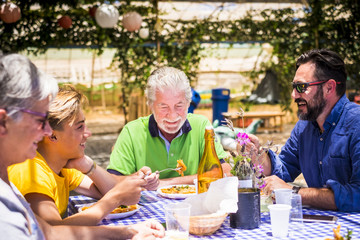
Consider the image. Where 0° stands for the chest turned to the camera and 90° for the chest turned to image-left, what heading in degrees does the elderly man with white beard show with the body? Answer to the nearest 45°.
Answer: approximately 0°

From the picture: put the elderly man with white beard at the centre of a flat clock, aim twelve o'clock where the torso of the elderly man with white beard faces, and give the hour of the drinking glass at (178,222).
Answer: The drinking glass is roughly at 12 o'clock from the elderly man with white beard.

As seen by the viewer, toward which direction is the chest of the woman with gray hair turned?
to the viewer's right

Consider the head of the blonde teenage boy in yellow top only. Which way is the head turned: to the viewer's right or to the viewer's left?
to the viewer's right

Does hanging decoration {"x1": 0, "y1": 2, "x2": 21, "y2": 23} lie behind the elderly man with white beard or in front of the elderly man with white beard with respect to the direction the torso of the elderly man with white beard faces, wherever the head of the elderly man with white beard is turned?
behind

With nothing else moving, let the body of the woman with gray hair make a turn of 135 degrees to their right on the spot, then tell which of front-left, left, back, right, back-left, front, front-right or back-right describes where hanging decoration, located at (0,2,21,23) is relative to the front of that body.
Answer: back-right

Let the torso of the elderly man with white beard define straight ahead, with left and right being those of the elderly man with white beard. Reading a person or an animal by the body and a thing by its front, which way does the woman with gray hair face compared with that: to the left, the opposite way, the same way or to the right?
to the left

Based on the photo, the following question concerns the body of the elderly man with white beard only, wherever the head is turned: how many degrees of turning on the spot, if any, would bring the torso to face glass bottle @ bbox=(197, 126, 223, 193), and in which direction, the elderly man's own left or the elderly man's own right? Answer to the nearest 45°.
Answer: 0° — they already face it

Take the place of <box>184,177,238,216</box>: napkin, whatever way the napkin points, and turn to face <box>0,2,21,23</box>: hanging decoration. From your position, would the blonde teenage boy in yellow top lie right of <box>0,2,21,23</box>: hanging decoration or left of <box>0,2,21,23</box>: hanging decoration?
left

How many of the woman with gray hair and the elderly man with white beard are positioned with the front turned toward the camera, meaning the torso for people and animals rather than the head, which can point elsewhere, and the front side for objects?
1

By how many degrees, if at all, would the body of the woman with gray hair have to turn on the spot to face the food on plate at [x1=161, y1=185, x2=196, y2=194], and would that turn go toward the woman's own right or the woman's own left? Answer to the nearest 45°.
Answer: approximately 45° to the woman's own left

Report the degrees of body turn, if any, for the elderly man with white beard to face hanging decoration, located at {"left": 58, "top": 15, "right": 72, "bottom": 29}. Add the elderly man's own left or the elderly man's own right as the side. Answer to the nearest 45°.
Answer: approximately 180°
